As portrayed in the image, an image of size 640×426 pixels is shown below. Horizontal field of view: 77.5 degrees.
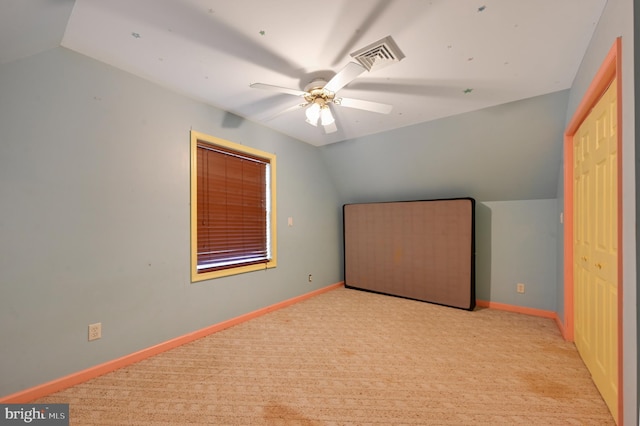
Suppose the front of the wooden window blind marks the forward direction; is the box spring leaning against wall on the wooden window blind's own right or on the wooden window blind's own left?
on the wooden window blind's own left

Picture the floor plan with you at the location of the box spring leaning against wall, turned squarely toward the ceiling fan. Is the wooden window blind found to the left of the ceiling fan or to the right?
right

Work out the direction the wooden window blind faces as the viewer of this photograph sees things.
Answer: facing the viewer and to the right of the viewer

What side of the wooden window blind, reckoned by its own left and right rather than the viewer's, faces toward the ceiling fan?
front
